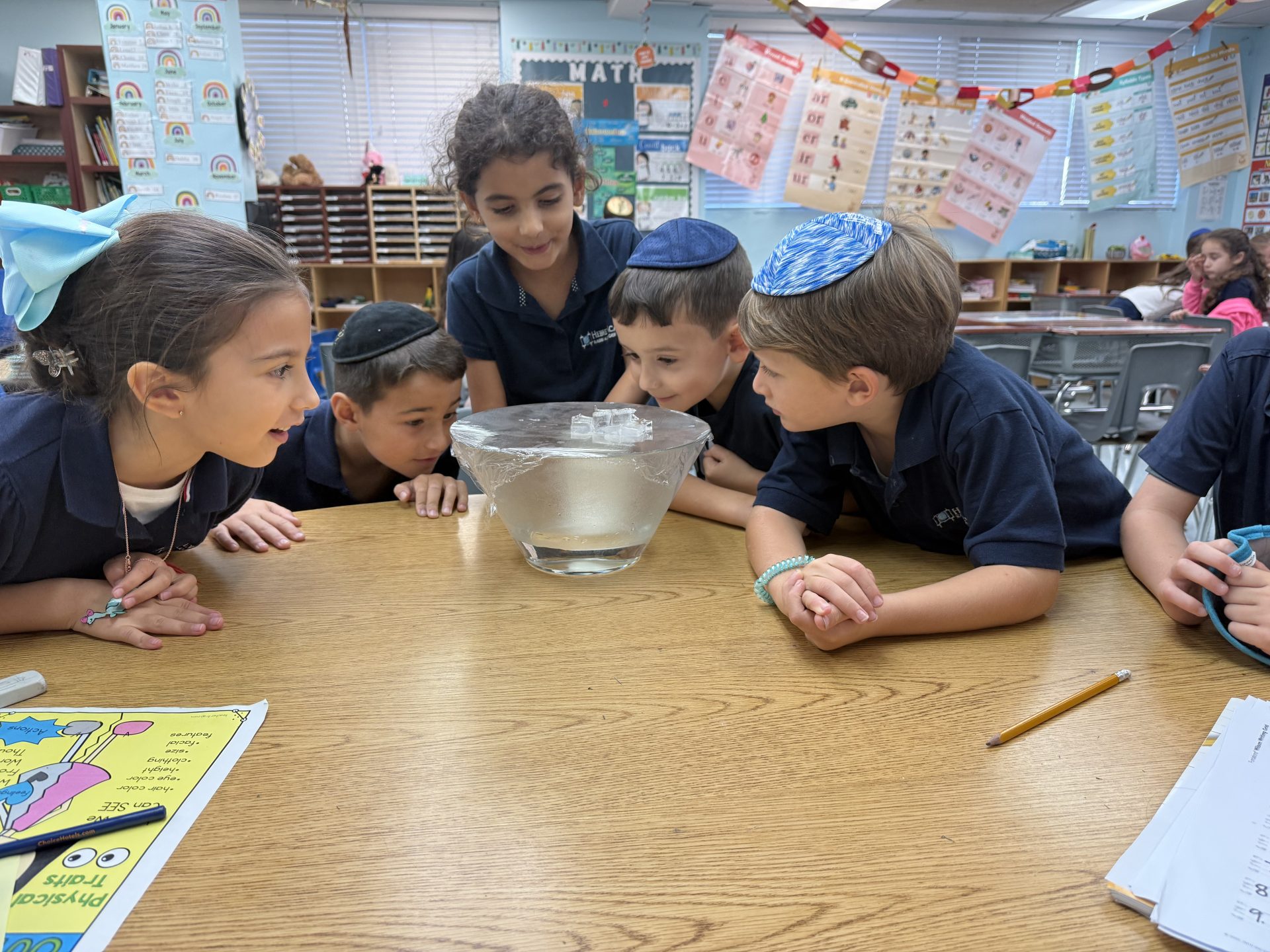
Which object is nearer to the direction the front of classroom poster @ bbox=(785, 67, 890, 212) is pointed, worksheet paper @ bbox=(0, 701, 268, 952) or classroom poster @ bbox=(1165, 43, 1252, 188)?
the worksheet paper

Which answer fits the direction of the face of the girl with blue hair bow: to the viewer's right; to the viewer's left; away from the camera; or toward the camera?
to the viewer's right

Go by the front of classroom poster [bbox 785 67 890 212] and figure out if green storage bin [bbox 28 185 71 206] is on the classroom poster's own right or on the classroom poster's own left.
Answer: on the classroom poster's own right

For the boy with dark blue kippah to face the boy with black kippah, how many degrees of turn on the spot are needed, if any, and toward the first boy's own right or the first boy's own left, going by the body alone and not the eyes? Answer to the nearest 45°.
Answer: approximately 45° to the first boy's own right

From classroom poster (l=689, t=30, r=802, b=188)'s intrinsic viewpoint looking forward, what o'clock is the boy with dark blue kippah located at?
The boy with dark blue kippah is roughly at 12 o'clock from the classroom poster.

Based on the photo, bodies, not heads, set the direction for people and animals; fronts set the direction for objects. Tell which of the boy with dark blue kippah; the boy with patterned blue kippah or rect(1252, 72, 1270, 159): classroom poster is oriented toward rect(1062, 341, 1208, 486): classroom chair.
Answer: the classroom poster

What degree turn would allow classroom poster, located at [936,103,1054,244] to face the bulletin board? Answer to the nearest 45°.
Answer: approximately 45° to its right

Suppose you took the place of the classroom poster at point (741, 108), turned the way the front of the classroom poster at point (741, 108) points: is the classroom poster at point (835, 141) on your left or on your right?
on your left

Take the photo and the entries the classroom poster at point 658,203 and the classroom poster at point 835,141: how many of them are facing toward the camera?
2

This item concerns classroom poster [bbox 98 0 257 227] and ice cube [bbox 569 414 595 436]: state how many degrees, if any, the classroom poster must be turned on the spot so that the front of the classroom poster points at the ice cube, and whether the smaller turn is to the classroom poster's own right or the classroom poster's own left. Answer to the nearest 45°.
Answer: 0° — it already faces it

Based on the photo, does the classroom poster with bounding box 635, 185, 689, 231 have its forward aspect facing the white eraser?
yes

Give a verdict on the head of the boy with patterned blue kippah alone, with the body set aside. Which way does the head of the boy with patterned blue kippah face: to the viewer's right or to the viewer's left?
to the viewer's left

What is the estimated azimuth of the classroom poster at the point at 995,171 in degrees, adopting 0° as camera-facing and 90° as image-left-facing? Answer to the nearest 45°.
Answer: approximately 0°
